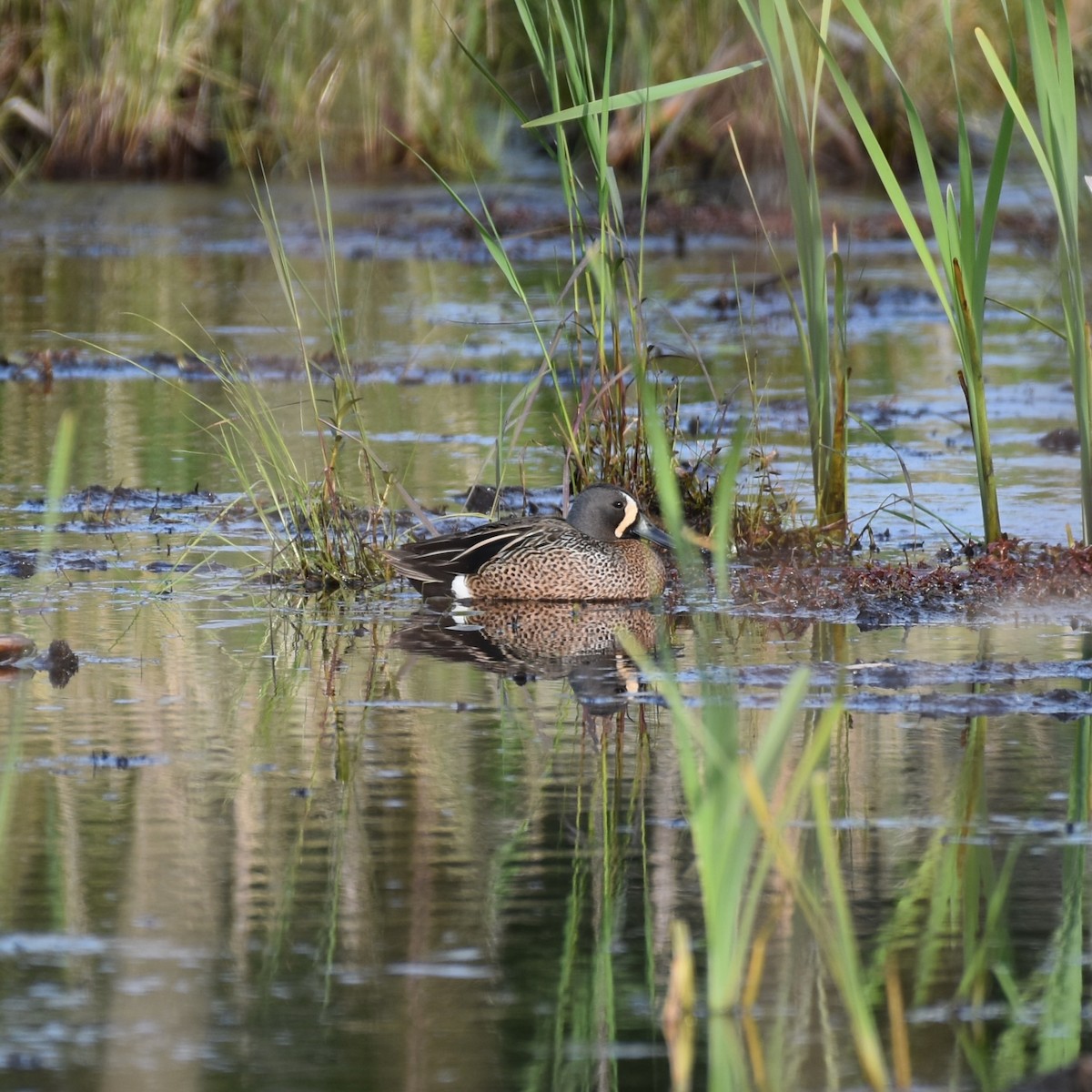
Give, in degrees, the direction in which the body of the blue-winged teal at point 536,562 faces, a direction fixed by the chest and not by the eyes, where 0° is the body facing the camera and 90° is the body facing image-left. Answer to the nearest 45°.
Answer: approximately 270°

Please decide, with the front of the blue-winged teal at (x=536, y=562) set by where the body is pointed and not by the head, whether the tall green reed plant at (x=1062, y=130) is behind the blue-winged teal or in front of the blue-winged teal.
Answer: in front

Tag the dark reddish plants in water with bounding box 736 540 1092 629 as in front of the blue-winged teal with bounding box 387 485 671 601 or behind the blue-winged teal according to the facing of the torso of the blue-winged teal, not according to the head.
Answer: in front

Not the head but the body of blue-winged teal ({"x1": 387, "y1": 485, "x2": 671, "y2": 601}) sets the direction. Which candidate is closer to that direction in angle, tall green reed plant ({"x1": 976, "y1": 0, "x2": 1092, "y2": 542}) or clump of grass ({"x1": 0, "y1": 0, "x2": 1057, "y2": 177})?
the tall green reed plant

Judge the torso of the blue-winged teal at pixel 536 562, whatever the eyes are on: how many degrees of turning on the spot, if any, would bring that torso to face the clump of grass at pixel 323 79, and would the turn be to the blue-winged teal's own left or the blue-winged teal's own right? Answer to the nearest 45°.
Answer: approximately 90° to the blue-winged teal's own left
